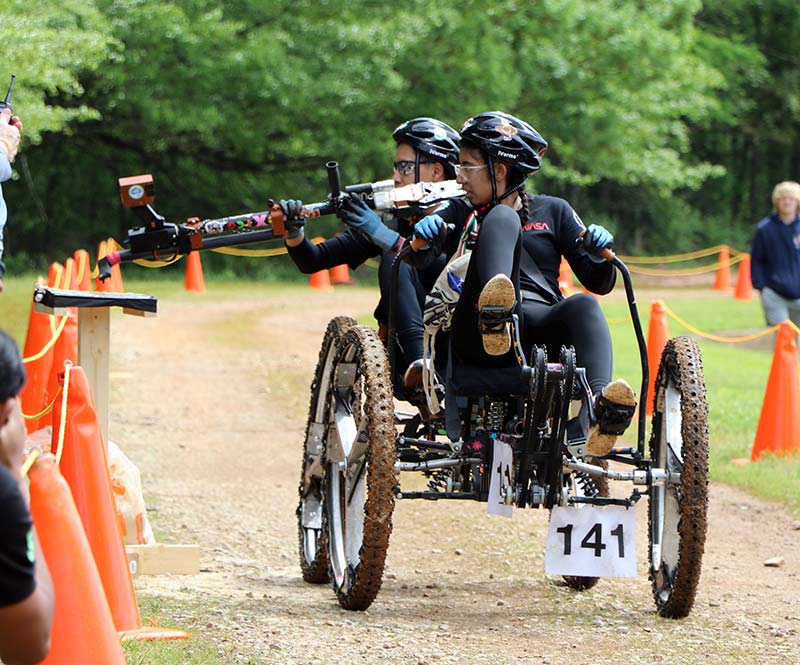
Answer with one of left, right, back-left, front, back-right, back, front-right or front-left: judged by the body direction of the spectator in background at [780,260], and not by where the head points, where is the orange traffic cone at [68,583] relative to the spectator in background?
front

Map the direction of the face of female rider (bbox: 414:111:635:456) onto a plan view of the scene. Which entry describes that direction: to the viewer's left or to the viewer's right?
to the viewer's left

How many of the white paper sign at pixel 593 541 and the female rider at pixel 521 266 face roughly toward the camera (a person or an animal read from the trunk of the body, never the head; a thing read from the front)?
2

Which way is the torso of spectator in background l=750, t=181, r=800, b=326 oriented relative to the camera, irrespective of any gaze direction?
toward the camera

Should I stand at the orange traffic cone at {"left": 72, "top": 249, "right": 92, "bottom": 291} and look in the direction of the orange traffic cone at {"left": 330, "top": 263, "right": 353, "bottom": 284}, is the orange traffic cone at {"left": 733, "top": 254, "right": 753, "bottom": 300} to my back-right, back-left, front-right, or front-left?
front-right

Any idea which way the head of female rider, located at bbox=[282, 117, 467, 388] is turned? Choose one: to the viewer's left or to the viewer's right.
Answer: to the viewer's left

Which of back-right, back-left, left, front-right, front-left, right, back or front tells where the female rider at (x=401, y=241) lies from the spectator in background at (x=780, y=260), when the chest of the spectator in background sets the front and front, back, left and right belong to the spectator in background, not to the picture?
front

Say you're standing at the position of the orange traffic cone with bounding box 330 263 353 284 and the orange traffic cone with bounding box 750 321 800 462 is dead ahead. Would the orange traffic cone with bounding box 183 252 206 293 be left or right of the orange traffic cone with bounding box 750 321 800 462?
right

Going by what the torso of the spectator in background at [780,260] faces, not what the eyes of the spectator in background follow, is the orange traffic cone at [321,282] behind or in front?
behind

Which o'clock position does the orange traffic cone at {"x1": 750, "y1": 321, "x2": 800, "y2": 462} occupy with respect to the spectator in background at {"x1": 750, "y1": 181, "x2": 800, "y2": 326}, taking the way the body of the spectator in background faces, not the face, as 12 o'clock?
The orange traffic cone is roughly at 12 o'clock from the spectator in background.

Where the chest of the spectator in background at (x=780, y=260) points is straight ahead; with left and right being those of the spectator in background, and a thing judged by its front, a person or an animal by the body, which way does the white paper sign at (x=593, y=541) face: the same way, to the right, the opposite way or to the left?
the same way

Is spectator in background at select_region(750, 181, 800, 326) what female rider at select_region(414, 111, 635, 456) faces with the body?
no

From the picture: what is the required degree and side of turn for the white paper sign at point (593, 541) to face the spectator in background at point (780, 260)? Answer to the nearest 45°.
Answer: approximately 180°

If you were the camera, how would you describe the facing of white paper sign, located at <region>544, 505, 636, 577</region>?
facing the viewer

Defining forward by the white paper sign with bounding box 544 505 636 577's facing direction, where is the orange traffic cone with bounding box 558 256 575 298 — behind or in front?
behind

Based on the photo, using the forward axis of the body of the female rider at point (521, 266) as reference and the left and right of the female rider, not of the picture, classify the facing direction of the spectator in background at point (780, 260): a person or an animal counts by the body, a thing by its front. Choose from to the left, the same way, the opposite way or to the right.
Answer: the same way

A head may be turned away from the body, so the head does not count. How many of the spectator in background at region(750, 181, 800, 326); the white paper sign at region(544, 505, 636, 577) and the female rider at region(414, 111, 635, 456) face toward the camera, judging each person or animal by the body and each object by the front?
3

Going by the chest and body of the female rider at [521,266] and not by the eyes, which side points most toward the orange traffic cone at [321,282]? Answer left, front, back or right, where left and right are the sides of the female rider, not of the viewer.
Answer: back

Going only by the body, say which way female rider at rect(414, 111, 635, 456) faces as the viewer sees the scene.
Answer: toward the camera
